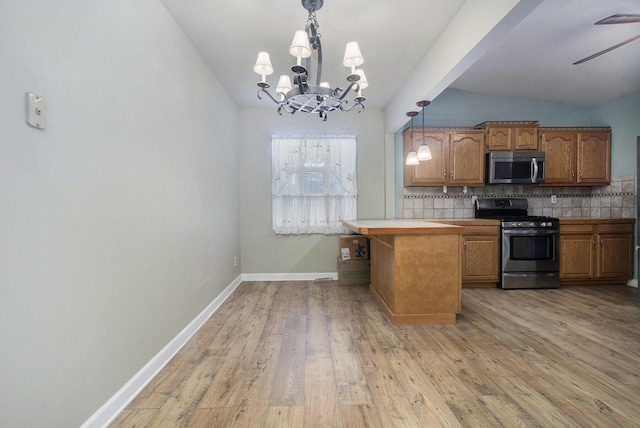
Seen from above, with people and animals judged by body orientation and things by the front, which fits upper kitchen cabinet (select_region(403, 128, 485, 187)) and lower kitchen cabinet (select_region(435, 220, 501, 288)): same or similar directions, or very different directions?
same or similar directions

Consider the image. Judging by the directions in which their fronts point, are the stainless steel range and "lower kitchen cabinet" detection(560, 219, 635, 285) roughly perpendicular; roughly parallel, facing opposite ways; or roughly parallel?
roughly parallel

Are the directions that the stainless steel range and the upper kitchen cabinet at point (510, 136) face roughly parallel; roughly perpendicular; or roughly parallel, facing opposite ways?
roughly parallel

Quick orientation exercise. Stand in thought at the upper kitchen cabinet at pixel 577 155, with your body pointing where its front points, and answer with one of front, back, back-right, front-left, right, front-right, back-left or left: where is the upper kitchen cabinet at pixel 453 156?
front-right

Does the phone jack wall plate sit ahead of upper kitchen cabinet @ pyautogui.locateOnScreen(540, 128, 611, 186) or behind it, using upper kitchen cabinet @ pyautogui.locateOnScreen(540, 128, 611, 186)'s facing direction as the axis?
ahead

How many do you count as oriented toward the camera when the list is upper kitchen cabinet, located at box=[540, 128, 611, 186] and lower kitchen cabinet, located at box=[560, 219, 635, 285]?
2

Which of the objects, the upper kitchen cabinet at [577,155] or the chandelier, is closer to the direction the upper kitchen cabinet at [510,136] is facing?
the chandelier

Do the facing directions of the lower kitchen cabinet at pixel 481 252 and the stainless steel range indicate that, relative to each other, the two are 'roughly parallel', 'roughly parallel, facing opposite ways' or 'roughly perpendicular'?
roughly parallel

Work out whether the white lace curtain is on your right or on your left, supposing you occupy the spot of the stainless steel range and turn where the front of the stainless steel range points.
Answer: on your right

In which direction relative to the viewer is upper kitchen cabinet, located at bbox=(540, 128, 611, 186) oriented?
toward the camera

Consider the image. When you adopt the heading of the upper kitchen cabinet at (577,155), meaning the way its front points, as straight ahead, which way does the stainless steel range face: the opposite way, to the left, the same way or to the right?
the same way

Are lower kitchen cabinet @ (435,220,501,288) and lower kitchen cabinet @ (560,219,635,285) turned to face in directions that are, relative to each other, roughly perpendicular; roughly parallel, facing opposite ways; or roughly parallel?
roughly parallel

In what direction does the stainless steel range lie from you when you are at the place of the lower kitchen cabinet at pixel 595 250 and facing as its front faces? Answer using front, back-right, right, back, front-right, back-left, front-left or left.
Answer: front-right

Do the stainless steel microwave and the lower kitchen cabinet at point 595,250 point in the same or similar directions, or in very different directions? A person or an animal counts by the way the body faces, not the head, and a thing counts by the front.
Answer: same or similar directions

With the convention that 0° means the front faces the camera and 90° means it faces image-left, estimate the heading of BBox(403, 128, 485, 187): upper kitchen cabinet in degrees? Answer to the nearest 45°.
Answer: approximately 0°
